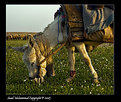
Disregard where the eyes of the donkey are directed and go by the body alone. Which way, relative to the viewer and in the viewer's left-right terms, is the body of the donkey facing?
facing to the left of the viewer
